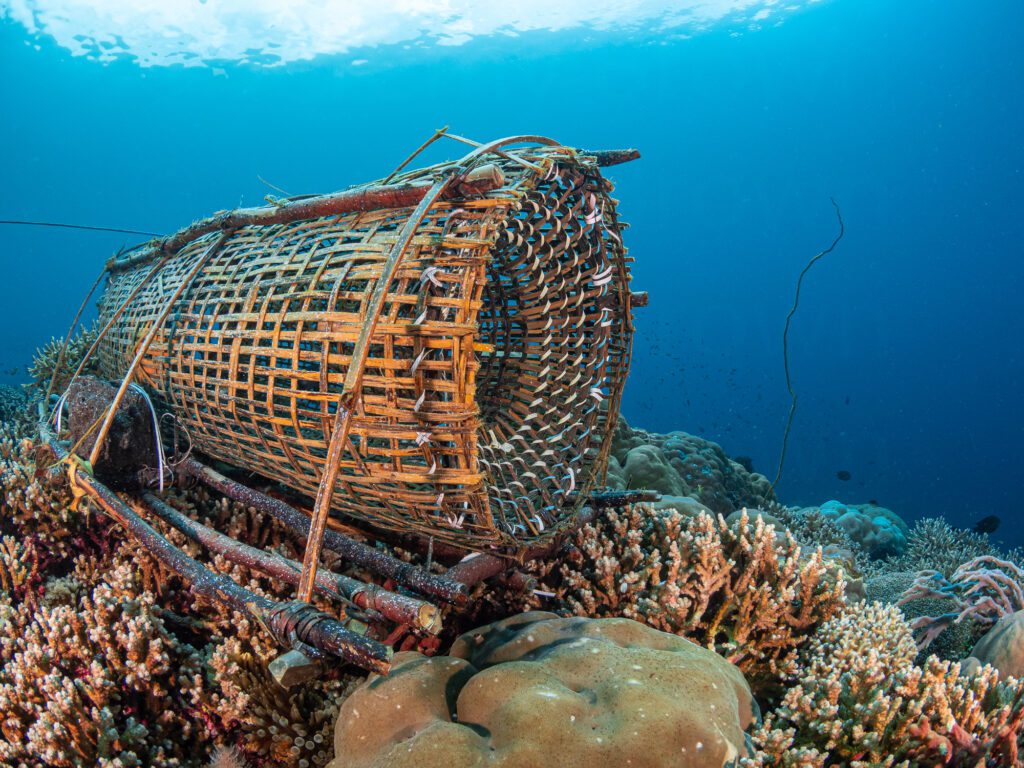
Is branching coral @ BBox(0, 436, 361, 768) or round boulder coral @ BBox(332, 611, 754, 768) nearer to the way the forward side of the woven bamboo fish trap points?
the round boulder coral

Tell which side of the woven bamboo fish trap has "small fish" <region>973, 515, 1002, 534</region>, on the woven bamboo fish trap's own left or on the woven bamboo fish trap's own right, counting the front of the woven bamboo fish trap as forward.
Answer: on the woven bamboo fish trap's own left

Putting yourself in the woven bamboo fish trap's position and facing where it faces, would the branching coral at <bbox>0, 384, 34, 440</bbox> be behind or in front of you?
behind

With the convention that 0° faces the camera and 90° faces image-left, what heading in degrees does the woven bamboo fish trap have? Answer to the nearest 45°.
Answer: approximately 315°
